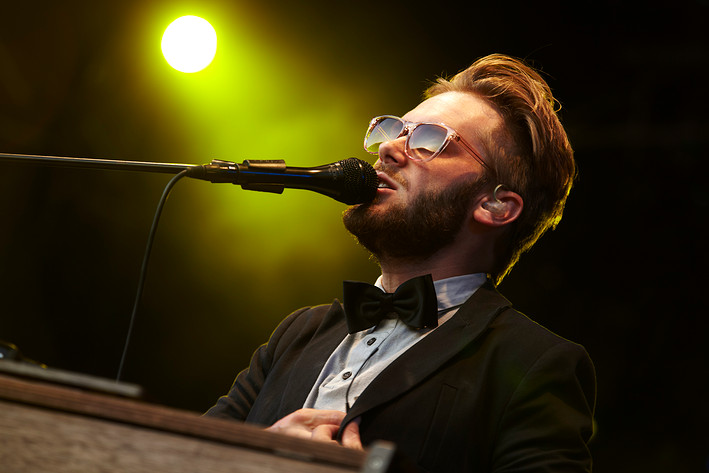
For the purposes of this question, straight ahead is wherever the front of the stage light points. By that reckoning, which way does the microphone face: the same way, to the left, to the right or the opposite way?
to the left

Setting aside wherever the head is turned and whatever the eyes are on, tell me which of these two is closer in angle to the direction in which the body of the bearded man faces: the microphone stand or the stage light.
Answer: the microphone stand

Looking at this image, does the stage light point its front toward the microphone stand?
yes

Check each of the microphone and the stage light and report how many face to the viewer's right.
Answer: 1

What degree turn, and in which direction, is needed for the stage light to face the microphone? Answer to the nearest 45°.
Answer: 0° — it already faces it

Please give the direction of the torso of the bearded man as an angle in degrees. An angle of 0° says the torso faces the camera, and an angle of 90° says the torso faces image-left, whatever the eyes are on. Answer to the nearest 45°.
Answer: approximately 45°

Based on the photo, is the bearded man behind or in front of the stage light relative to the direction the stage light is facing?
in front

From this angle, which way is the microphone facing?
to the viewer's right

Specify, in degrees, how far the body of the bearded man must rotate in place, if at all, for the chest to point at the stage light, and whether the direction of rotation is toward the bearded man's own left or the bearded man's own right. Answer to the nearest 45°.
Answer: approximately 90° to the bearded man's own right
